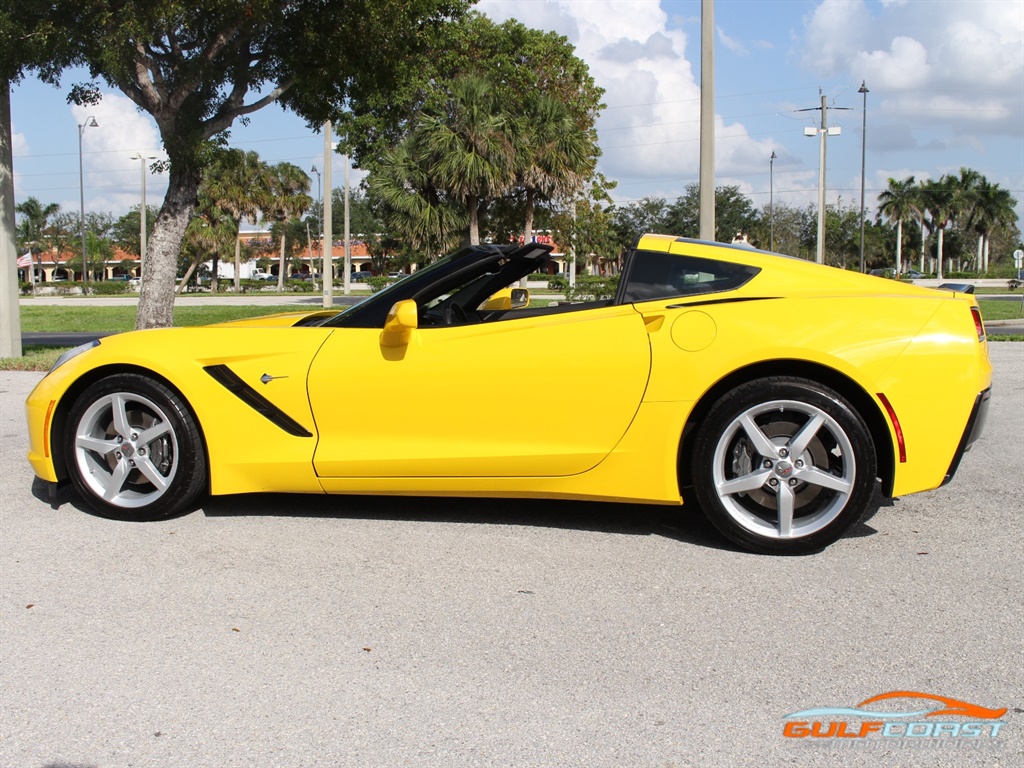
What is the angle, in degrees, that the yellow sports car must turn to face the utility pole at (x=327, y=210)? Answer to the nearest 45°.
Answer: approximately 90° to its right

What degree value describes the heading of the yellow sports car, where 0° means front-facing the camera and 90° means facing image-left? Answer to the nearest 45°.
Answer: approximately 90°

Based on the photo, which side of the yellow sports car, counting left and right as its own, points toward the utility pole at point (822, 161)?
right

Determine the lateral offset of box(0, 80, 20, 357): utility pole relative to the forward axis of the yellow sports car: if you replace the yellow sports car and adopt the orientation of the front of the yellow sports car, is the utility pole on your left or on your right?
on your right

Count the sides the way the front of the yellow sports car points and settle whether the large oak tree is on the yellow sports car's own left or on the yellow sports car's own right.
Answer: on the yellow sports car's own right

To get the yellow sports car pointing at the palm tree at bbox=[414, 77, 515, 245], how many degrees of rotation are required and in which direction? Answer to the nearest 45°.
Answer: approximately 90° to its right

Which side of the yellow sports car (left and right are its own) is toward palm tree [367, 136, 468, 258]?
right

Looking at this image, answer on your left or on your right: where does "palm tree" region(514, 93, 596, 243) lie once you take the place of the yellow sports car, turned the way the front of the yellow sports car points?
on your right
